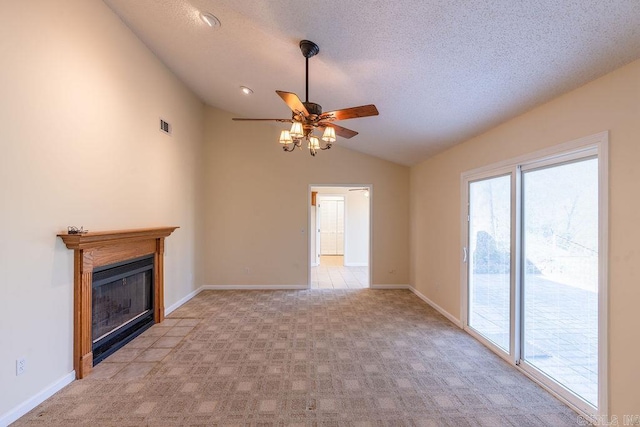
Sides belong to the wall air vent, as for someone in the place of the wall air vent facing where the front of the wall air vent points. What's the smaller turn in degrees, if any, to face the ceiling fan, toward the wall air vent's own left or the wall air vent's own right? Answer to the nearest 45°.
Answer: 0° — it already faces it

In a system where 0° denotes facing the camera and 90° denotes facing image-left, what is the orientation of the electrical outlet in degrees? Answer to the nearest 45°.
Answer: approximately 315°

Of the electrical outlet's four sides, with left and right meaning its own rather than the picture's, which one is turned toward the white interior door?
left

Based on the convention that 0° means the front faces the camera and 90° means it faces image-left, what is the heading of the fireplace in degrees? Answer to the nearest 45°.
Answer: approximately 315°
